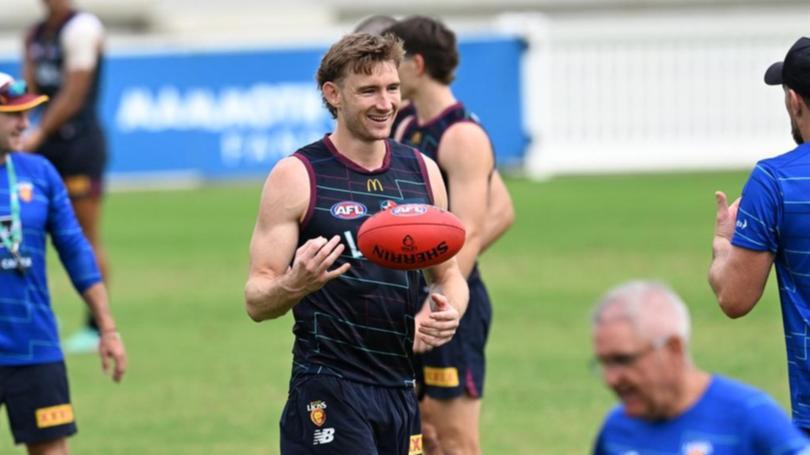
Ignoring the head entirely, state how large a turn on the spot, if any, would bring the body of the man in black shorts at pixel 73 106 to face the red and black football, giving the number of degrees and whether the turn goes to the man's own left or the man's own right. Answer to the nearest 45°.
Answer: approximately 45° to the man's own left

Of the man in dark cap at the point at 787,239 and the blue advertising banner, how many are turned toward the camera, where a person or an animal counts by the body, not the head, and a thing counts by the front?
1

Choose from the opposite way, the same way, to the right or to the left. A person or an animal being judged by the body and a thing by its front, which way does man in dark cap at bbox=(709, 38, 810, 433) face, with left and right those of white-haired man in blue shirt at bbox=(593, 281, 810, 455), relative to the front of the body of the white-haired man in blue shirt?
to the right

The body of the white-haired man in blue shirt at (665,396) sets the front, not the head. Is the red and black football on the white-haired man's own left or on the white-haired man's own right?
on the white-haired man's own right

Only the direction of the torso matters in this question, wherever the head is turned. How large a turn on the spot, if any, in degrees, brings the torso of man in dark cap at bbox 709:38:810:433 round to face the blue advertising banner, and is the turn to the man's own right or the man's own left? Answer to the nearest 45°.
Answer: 0° — they already face it

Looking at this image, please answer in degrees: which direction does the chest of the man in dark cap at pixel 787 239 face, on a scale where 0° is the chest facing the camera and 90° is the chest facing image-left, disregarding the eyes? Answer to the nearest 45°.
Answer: approximately 135°
